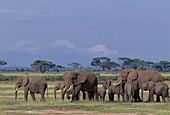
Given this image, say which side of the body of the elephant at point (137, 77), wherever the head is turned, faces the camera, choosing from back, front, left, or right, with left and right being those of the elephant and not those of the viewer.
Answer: left

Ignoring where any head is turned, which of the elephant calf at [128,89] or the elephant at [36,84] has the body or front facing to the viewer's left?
the elephant

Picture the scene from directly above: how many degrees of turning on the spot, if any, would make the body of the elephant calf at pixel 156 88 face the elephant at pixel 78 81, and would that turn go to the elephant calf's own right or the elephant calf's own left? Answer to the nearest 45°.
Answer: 0° — it already faces it

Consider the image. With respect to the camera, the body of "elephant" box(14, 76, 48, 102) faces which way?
to the viewer's left

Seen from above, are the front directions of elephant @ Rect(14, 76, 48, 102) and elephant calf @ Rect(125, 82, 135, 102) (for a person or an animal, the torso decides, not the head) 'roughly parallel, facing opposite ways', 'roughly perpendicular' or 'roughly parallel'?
roughly perpendicular

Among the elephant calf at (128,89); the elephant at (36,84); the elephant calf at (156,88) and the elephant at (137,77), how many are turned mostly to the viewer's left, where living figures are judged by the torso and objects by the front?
3

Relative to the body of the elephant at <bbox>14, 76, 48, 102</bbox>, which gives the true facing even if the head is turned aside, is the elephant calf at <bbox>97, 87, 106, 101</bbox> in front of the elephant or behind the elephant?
behind

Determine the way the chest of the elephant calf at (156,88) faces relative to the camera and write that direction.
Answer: to the viewer's left
